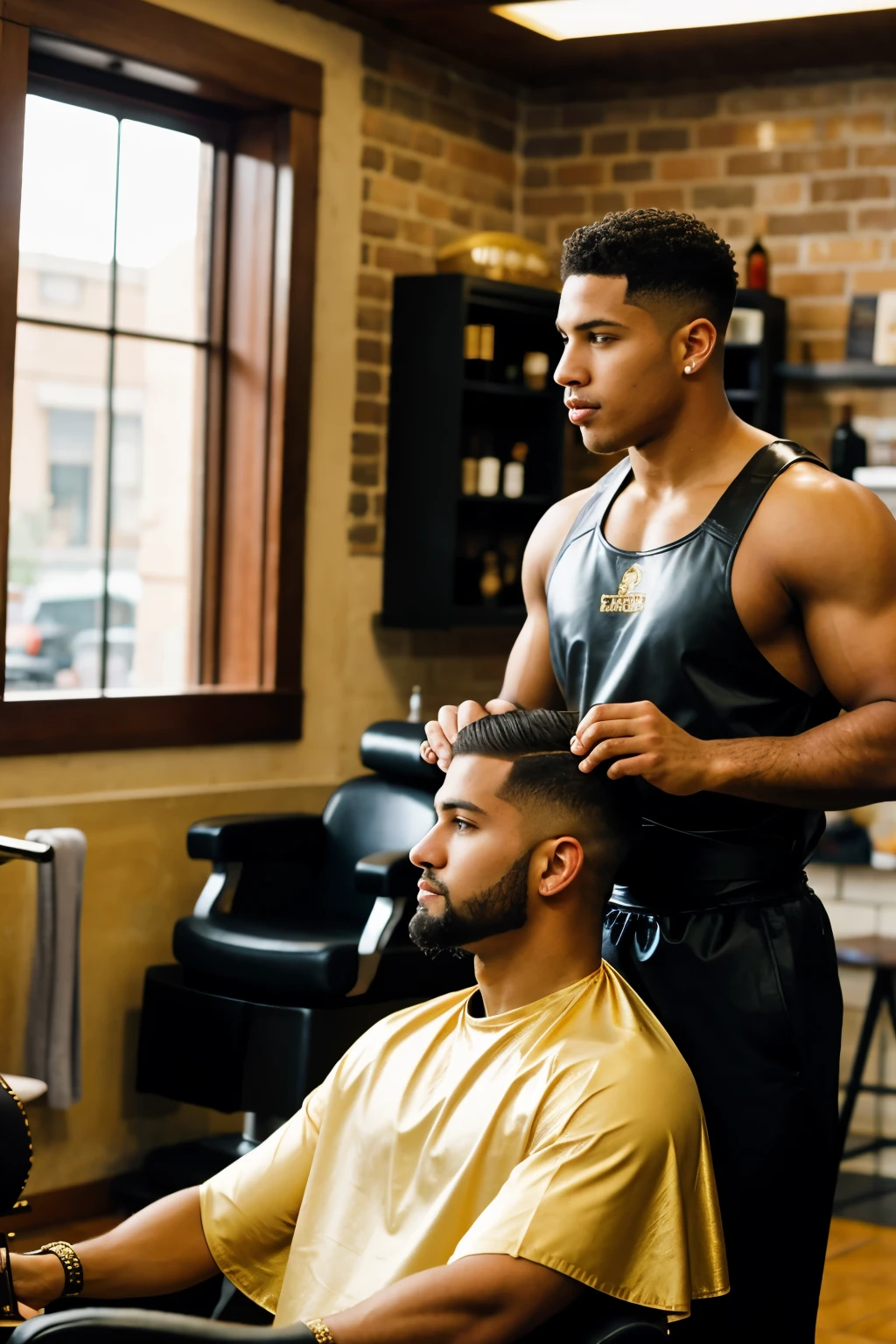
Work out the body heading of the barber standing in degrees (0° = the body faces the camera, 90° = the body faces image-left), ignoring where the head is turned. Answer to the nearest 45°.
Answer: approximately 45°

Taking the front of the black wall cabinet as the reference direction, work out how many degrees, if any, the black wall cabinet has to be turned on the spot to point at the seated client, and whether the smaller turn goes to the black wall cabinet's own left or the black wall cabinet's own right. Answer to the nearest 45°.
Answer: approximately 45° to the black wall cabinet's own right

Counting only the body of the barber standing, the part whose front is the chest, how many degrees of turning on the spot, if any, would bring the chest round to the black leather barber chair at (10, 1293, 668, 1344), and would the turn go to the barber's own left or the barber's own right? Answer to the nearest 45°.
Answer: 0° — they already face it

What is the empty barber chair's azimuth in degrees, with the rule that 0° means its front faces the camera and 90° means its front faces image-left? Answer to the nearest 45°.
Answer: approximately 45°

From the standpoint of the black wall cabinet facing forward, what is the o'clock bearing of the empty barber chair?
The empty barber chair is roughly at 2 o'clock from the black wall cabinet.
